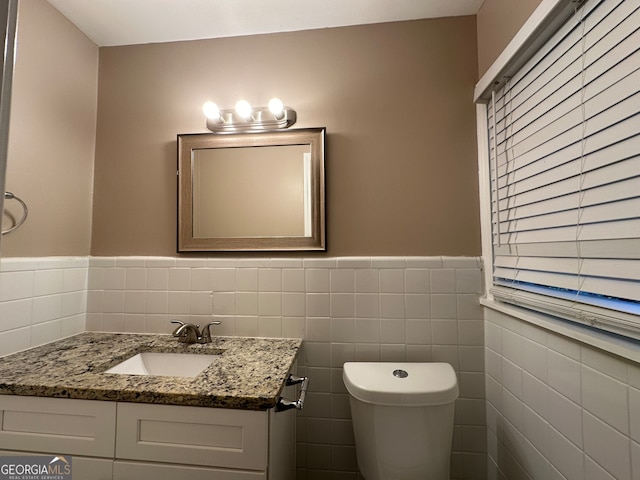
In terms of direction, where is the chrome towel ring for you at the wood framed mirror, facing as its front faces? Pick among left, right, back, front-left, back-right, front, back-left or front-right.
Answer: right

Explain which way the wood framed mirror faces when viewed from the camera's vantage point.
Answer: facing the viewer
